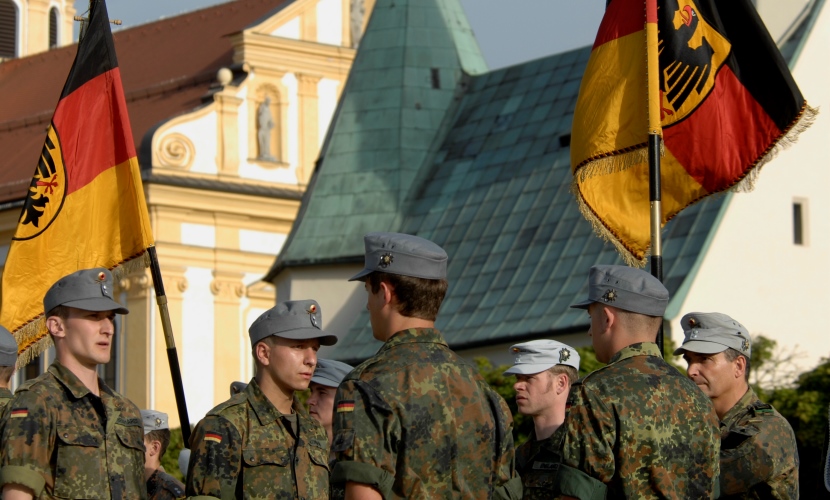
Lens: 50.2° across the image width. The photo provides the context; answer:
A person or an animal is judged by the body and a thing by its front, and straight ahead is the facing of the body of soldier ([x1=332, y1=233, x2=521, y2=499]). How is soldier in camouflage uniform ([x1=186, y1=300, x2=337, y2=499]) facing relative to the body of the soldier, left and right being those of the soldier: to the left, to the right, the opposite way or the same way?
the opposite way

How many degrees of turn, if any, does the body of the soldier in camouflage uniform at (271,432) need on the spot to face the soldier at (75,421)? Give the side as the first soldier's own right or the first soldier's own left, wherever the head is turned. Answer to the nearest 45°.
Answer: approximately 135° to the first soldier's own right

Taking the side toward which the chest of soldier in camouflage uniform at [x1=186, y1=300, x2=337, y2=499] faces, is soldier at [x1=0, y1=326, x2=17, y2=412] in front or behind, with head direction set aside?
behind

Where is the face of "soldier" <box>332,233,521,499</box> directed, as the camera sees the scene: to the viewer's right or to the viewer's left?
to the viewer's left

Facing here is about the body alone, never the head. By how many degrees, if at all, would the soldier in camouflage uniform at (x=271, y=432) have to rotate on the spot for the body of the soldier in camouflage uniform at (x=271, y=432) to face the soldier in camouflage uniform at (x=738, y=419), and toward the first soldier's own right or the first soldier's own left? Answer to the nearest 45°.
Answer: approximately 45° to the first soldier's own left

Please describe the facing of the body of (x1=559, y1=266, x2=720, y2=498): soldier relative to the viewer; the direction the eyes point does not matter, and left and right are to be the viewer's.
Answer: facing away from the viewer and to the left of the viewer

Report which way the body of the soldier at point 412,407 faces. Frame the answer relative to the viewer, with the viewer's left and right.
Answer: facing away from the viewer and to the left of the viewer
